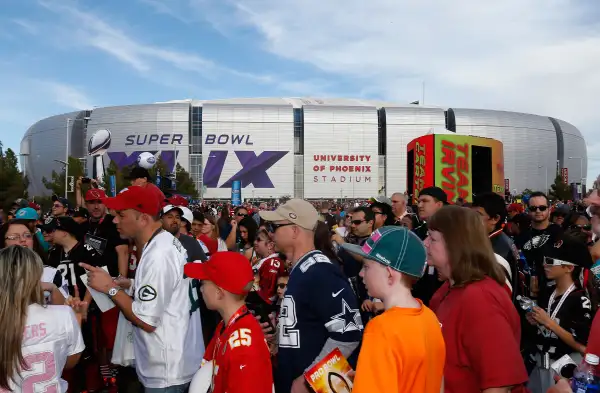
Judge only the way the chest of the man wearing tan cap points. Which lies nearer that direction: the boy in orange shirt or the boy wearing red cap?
the boy wearing red cap

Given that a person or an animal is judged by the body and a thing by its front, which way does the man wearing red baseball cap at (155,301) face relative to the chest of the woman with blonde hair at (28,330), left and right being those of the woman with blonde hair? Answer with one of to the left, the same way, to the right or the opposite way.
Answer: to the left

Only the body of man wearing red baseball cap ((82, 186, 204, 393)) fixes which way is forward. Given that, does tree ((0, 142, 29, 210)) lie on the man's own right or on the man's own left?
on the man's own right

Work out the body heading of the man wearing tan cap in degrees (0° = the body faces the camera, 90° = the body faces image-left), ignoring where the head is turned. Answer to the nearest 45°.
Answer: approximately 90°

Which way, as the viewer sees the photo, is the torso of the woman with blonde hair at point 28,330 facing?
away from the camera

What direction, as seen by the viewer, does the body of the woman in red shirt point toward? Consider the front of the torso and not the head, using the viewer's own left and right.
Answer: facing to the left of the viewer

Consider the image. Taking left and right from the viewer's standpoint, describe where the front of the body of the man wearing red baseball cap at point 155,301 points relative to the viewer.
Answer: facing to the left of the viewer

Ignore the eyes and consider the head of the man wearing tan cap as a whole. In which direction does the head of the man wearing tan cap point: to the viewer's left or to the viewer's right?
to the viewer's left

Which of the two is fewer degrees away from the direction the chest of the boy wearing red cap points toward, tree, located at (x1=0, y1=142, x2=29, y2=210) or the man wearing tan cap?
the tree

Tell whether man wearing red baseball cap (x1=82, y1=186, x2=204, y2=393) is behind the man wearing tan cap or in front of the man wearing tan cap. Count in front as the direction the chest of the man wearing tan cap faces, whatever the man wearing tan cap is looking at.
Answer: in front

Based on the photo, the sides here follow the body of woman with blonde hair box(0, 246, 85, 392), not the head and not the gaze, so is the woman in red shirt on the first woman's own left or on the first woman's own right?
on the first woman's own right
